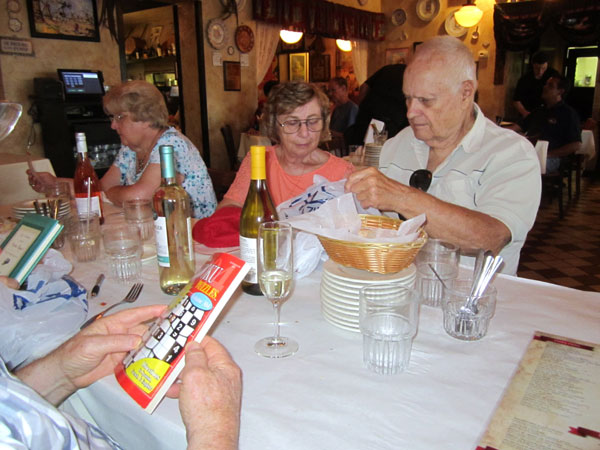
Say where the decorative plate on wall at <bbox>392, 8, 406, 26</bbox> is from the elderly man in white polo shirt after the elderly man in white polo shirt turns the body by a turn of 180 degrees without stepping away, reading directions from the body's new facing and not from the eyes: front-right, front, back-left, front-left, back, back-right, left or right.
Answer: front-left

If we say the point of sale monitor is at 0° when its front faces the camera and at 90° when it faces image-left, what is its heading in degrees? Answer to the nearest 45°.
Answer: approximately 0°

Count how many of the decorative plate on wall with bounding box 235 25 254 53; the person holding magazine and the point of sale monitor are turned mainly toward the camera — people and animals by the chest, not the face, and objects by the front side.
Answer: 2

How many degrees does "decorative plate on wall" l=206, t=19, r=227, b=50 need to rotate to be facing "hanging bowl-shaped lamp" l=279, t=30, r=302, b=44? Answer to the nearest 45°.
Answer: approximately 90° to its left

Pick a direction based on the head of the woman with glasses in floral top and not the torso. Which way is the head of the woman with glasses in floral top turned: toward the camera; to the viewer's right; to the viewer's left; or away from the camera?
to the viewer's left

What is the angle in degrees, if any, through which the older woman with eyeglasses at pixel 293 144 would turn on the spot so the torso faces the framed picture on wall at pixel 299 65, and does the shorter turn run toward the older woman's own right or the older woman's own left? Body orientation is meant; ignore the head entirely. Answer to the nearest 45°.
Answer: approximately 180°
